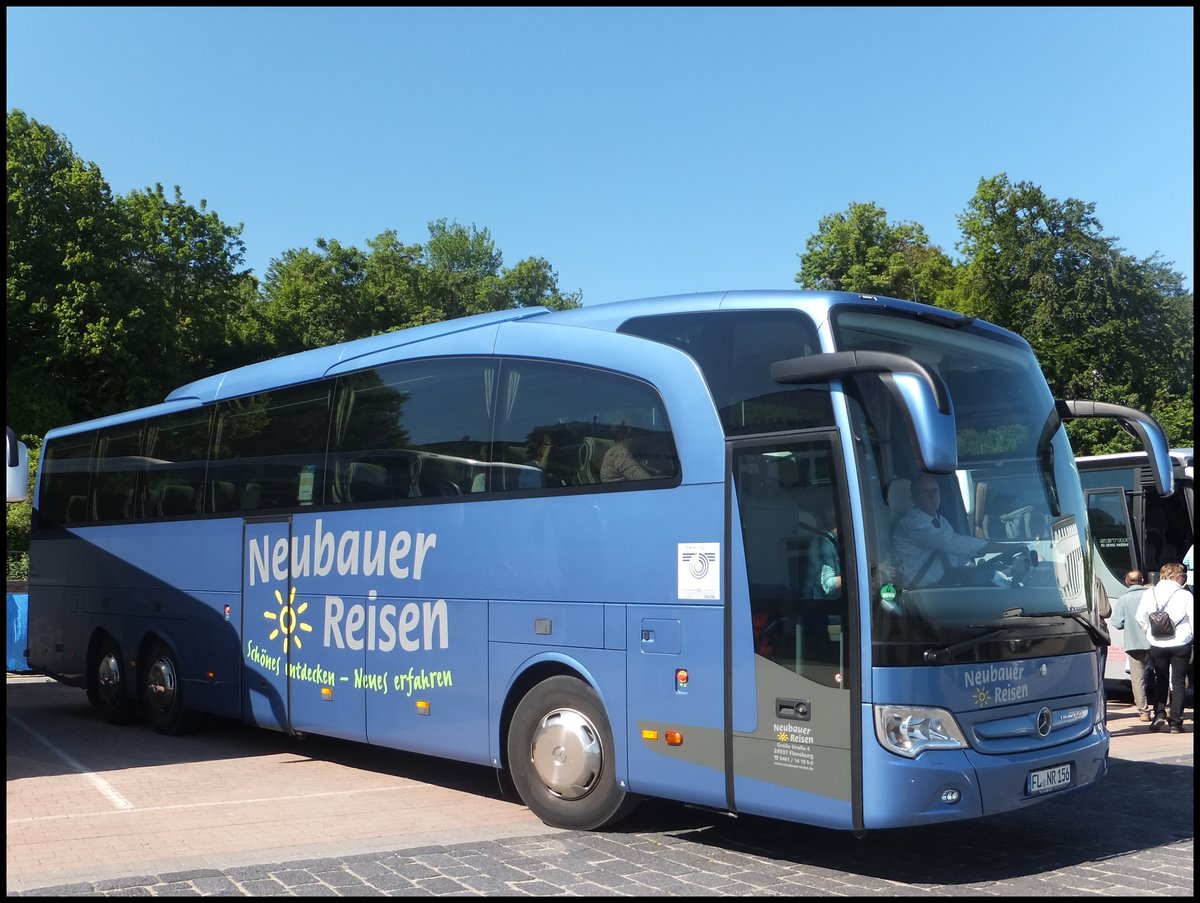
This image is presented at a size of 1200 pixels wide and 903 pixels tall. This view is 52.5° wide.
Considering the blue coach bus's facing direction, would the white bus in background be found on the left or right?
on its left

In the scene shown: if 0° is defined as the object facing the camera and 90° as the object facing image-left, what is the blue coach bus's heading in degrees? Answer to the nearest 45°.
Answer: approximately 315°

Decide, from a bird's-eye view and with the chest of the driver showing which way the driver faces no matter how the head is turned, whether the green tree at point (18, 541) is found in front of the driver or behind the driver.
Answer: behind

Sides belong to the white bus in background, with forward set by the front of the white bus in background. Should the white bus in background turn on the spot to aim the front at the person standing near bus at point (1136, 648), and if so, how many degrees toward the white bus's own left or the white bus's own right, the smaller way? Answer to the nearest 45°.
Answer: approximately 45° to the white bus's own right

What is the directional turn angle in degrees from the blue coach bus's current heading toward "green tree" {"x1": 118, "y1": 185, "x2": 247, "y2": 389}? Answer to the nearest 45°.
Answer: approximately 180°

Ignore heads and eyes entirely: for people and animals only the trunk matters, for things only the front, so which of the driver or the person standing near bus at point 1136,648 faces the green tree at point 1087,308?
the person standing near bus

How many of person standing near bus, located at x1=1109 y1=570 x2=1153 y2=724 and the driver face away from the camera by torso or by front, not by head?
1

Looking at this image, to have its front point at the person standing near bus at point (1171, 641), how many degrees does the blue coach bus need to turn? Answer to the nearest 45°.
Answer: approximately 90° to its left

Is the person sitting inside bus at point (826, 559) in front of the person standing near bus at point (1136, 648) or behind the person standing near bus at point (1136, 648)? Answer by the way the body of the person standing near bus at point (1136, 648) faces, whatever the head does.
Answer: behind

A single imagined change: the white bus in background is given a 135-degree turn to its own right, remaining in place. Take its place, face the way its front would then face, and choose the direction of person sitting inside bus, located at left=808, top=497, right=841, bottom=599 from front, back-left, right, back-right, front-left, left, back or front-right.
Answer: left

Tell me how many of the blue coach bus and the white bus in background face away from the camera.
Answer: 0

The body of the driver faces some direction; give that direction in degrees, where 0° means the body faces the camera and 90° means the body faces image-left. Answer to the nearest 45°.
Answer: approximately 315°
